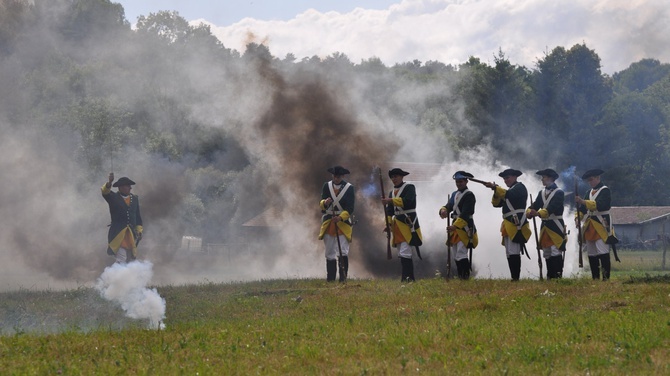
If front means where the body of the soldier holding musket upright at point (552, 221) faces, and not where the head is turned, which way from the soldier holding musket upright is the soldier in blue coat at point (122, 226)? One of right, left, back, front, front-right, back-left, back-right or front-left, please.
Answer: front-right

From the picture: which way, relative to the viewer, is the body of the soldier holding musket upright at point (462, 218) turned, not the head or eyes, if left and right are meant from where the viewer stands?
facing the viewer and to the left of the viewer

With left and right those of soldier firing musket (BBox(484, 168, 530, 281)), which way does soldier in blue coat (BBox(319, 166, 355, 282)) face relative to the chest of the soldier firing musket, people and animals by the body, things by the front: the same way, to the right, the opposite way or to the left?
to the left

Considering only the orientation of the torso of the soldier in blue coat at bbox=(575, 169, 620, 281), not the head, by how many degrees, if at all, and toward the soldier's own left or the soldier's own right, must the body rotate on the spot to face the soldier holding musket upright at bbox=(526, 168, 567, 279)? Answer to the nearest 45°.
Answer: approximately 45° to the soldier's own right

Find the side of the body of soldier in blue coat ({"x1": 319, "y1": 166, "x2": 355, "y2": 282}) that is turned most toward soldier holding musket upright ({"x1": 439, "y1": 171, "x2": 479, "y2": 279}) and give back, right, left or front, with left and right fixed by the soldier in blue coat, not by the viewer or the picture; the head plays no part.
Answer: left

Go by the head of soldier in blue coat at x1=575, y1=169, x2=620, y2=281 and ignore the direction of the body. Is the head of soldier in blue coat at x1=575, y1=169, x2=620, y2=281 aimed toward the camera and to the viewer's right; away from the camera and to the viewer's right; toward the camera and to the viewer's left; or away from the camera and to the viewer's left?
toward the camera and to the viewer's left

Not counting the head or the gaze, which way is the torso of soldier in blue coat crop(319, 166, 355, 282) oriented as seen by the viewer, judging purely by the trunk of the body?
toward the camera

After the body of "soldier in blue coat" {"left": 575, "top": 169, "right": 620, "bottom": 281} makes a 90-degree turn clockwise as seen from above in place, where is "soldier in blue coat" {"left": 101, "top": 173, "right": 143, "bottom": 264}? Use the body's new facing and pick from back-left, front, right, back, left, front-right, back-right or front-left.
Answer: front-left

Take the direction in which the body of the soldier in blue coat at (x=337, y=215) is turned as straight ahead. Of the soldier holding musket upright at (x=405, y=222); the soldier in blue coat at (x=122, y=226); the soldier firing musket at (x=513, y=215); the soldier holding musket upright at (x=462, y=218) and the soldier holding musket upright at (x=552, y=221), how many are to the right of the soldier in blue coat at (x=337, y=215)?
1

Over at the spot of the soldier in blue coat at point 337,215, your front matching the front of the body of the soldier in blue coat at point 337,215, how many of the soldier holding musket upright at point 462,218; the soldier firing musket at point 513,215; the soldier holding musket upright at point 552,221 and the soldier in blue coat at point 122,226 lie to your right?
1

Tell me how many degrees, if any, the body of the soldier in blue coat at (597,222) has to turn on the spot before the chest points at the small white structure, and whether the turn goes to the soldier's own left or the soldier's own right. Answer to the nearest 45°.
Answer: approximately 90° to the soldier's own right

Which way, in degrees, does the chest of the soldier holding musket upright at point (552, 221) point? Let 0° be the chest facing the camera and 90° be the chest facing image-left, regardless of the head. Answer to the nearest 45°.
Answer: approximately 45°

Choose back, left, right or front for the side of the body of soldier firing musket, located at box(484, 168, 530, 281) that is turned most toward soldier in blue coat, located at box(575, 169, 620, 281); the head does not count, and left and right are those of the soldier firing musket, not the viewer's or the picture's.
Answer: back

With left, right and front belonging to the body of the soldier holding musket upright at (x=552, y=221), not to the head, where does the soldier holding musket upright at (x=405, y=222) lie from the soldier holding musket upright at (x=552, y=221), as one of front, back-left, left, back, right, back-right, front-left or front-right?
front-right

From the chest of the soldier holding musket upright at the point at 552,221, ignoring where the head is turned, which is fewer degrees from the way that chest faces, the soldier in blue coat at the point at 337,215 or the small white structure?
the soldier in blue coat
